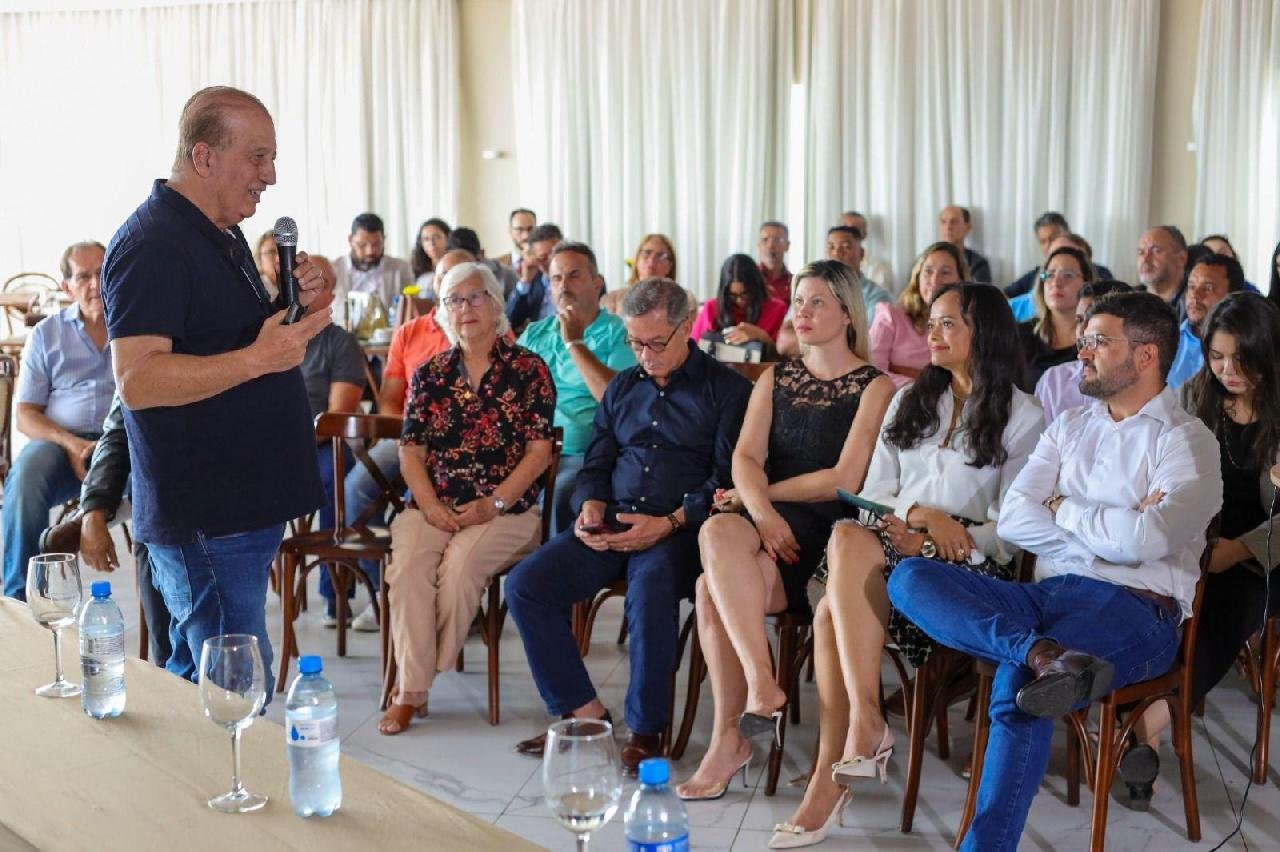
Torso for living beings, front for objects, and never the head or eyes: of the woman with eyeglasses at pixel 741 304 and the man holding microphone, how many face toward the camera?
1

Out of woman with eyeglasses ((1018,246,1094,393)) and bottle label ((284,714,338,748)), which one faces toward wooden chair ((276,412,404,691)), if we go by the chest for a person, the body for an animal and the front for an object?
the woman with eyeglasses

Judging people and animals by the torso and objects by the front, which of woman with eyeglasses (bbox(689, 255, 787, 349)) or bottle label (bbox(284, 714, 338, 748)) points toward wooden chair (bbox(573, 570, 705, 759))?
the woman with eyeglasses

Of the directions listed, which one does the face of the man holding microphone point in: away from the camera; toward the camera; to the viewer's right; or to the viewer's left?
to the viewer's right

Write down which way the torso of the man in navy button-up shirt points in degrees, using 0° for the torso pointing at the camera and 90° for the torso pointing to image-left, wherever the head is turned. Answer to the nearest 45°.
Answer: approximately 45°

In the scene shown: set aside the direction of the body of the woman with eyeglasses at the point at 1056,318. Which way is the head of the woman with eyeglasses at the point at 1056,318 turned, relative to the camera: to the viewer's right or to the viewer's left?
to the viewer's left

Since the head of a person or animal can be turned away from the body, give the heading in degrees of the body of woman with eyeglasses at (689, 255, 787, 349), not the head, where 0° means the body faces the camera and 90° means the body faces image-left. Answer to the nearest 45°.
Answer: approximately 0°

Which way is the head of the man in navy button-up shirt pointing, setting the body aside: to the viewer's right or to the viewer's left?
to the viewer's left
